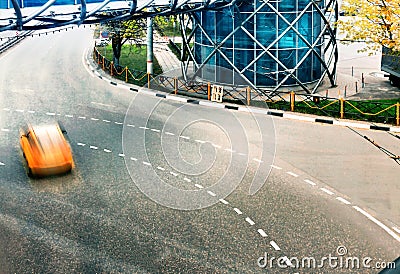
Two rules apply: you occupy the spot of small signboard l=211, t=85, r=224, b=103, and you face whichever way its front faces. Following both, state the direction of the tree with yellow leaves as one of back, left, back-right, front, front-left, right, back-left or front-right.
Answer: left

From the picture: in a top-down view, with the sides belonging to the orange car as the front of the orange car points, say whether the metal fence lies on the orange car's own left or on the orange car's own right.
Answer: on the orange car's own left

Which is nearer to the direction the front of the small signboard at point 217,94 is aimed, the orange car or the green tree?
the orange car

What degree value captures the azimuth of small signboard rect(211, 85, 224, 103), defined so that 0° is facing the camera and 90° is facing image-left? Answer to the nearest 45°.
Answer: approximately 0°

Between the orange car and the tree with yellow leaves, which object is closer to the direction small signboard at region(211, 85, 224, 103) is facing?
the orange car

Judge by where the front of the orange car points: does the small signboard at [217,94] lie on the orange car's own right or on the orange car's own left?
on the orange car's own left

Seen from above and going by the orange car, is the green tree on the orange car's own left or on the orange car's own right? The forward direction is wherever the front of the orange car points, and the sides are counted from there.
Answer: on the orange car's own left

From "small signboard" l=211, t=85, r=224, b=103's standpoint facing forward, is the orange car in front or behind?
in front

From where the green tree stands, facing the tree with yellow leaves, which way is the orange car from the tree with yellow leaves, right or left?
right

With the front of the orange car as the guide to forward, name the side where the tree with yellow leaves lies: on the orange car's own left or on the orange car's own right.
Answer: on the orange car's own left
